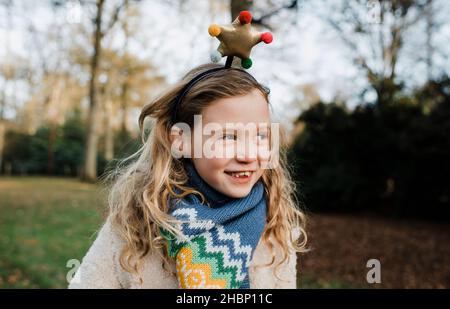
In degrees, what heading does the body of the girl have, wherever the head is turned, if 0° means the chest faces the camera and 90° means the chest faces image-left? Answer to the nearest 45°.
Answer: approximately 315°

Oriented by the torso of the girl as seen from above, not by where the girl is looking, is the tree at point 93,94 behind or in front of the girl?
behind

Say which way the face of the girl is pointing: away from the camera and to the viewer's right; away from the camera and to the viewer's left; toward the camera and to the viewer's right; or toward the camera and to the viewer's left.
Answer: toward the camera and to the viewer's right
